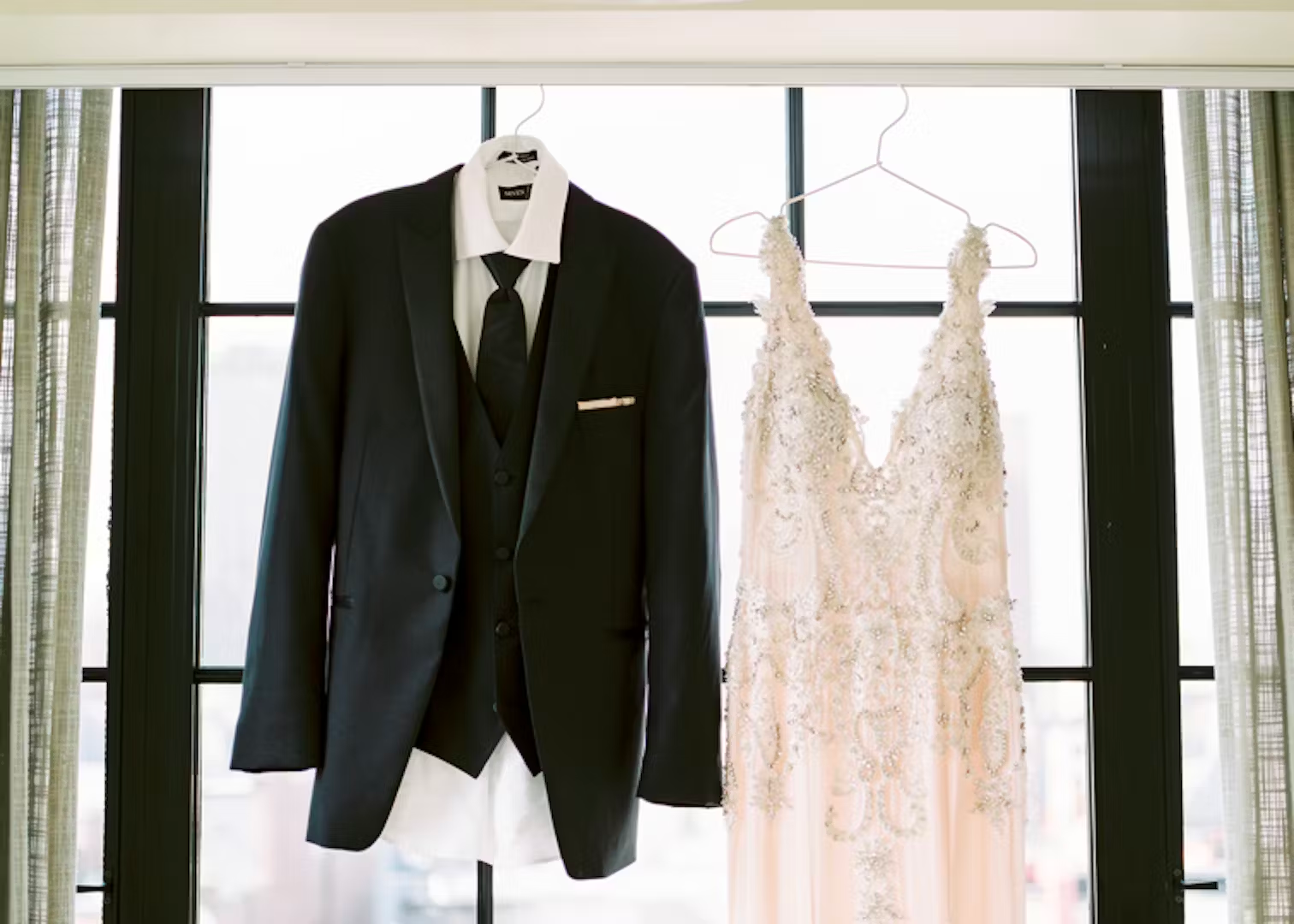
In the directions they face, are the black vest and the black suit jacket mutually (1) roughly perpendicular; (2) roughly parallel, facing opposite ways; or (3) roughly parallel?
roughly parallel

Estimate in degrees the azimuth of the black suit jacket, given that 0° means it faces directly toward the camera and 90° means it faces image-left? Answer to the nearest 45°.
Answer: approximately 0°

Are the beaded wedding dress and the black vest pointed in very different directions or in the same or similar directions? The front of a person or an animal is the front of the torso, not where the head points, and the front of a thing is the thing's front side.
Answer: same or similar directions

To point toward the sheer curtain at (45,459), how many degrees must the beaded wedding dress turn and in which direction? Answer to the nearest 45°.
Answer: approximately 90° to its right

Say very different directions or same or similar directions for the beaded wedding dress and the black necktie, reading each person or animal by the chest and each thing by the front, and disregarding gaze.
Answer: same or similar directions

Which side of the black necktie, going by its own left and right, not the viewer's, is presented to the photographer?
front

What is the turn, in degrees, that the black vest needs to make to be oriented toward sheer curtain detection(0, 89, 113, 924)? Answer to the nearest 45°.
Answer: approximately 135° to its right

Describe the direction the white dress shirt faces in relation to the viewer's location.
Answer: facing the viewer

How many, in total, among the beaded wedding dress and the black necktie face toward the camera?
2
